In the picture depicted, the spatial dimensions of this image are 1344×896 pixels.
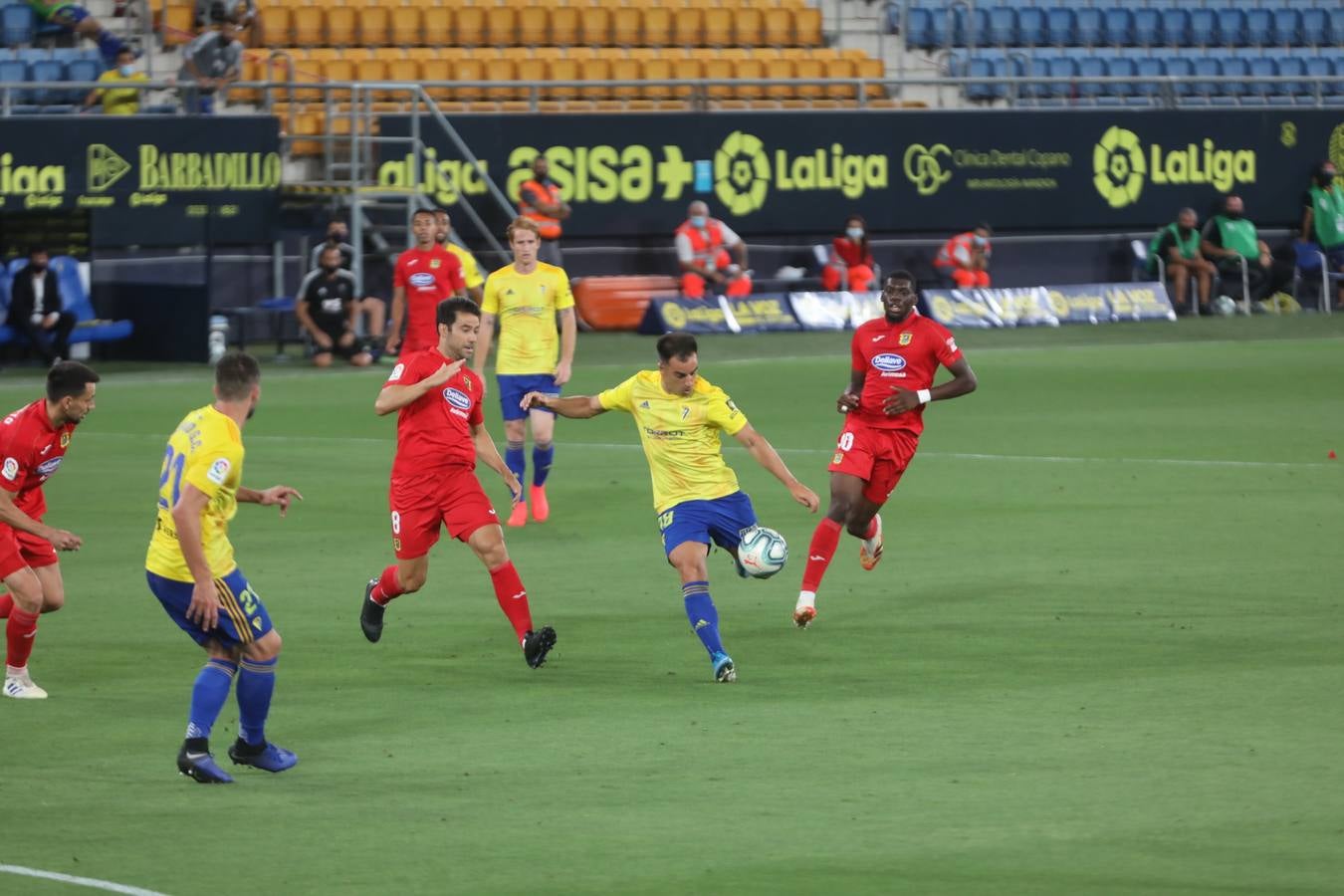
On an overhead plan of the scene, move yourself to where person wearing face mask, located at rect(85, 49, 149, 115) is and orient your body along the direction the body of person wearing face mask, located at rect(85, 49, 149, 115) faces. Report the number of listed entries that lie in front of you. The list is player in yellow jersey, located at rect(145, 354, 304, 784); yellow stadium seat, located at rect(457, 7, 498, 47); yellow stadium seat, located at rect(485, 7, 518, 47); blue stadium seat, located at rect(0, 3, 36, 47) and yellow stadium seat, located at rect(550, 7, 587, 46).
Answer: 1

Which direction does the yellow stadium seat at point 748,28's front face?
toward the camera

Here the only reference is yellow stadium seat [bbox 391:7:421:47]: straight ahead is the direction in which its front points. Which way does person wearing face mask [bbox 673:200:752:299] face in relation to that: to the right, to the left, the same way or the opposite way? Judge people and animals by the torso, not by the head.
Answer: the same way

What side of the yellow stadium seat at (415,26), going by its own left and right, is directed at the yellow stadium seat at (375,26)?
right

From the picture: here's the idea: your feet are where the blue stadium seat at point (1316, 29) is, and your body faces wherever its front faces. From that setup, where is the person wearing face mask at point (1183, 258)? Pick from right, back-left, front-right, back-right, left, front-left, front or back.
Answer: front

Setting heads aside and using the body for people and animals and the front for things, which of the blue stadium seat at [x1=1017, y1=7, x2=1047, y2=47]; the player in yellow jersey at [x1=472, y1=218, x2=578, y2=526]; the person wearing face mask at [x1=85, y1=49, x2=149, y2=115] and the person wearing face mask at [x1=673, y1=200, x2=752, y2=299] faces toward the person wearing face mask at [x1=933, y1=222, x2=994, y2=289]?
the blue stadium seat

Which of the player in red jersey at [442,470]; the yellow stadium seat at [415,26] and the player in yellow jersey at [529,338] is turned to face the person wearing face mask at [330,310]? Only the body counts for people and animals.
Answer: the yellow stadium seat

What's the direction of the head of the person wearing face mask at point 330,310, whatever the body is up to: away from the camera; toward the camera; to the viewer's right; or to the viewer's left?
toward the camera

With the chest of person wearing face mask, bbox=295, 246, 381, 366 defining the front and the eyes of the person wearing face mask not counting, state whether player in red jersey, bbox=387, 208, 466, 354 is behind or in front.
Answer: in front

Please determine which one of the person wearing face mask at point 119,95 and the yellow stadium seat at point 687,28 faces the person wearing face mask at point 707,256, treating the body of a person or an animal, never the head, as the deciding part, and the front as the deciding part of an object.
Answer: the yellow stadium seat

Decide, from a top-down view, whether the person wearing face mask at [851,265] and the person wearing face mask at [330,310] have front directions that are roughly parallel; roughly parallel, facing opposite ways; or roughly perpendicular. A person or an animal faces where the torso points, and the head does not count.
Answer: roughly parallel

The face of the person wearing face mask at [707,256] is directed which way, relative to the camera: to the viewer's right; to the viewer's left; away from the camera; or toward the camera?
toward the camera

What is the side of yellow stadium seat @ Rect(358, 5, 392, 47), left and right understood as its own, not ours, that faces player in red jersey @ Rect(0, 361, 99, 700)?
front

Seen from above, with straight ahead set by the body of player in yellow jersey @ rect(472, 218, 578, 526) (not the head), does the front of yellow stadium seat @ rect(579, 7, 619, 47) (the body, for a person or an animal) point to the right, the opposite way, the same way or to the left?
the same way

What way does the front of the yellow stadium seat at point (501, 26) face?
toward the camera

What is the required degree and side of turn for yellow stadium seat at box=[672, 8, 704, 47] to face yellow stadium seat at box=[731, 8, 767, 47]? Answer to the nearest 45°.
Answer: approximately 135° to its left

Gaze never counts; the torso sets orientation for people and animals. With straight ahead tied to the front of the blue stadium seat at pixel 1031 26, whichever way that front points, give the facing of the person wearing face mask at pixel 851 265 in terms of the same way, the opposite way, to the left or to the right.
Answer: the same way

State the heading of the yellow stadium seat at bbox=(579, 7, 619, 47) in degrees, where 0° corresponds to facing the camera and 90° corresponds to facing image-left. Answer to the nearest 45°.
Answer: approximately 0°

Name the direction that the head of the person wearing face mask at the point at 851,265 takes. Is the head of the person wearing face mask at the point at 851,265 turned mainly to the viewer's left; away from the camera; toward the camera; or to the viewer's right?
toward the camera

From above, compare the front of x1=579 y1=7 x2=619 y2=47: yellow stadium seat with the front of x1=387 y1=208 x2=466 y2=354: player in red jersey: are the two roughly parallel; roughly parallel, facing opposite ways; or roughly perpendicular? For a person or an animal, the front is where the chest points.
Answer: roughly parallel

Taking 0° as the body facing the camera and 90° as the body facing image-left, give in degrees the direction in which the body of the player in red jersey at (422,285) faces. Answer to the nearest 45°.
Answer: approximately 0°

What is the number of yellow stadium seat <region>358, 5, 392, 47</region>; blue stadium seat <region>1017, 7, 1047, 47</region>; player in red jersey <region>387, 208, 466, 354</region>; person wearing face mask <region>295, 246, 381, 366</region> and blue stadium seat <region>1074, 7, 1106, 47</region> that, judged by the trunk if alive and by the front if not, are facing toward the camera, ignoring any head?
5
